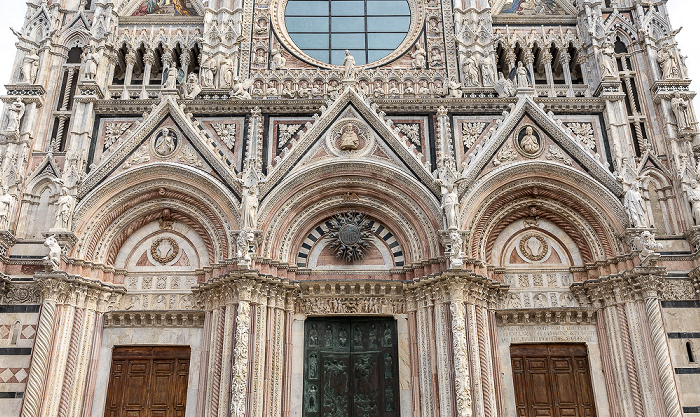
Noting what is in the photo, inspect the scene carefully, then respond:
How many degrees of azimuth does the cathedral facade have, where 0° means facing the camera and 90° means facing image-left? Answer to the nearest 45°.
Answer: approximately 0°
